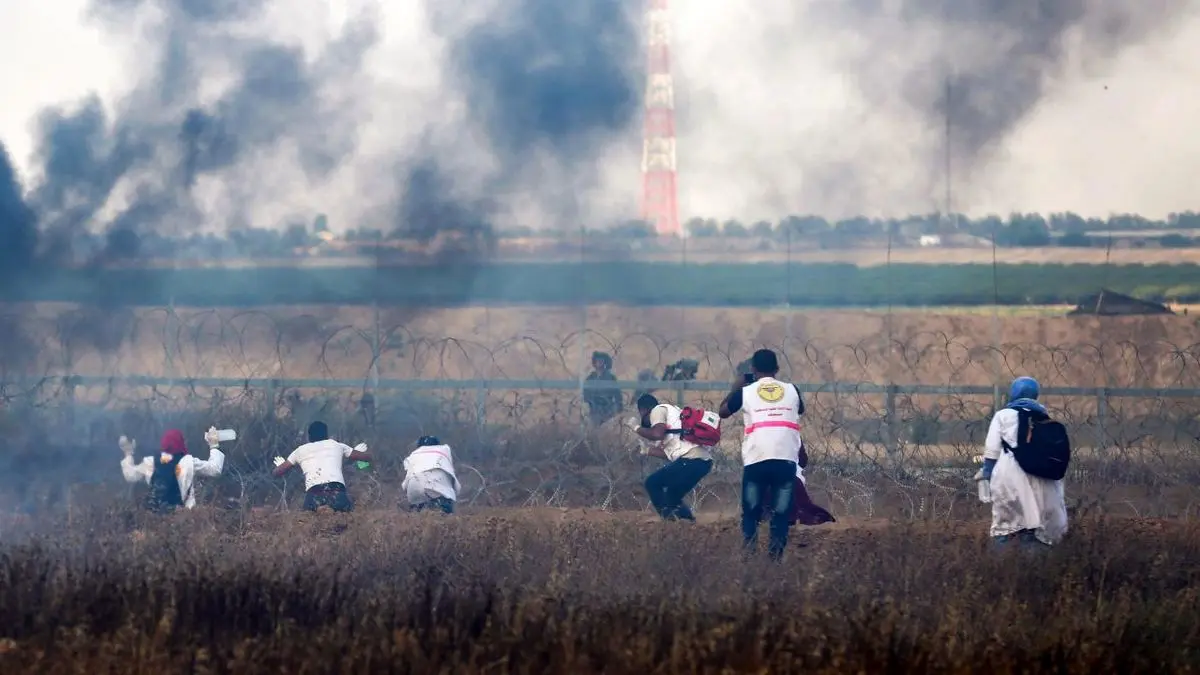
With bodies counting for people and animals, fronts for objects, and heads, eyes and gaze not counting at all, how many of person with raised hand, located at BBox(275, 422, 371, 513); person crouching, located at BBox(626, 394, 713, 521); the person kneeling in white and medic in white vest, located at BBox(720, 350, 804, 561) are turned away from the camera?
3

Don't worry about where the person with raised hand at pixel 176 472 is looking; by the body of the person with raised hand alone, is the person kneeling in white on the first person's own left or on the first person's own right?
on the first person's own right

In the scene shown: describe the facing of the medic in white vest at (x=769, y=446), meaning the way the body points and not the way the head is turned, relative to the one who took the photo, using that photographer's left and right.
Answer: facing away from the viewer

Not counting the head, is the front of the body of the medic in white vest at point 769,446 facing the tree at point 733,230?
yes

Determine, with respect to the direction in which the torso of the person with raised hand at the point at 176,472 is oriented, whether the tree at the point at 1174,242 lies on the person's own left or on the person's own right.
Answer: on the person's own right

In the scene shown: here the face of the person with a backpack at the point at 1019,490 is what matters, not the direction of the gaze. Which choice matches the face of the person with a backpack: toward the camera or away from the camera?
away from the camera

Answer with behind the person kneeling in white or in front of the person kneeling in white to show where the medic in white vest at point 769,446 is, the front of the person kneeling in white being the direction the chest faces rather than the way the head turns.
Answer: behind

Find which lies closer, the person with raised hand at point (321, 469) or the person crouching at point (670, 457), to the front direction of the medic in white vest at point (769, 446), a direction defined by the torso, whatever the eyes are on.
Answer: the person crouching

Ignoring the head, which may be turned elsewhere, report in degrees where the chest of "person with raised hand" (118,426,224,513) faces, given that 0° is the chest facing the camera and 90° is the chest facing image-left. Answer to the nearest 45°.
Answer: approximately 180°

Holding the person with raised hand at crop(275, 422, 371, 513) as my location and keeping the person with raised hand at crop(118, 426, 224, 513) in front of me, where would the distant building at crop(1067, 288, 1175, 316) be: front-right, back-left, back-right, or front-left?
back-right

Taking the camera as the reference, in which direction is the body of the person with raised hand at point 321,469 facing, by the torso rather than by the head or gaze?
away from the camera

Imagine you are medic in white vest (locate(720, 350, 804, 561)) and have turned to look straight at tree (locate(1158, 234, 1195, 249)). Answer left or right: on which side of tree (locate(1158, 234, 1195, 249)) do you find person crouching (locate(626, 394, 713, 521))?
left

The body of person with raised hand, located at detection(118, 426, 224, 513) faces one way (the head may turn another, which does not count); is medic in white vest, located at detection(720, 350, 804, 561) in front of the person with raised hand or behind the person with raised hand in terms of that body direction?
behind

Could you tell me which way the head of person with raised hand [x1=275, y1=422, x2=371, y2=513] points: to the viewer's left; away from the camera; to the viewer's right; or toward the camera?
away from the camera
